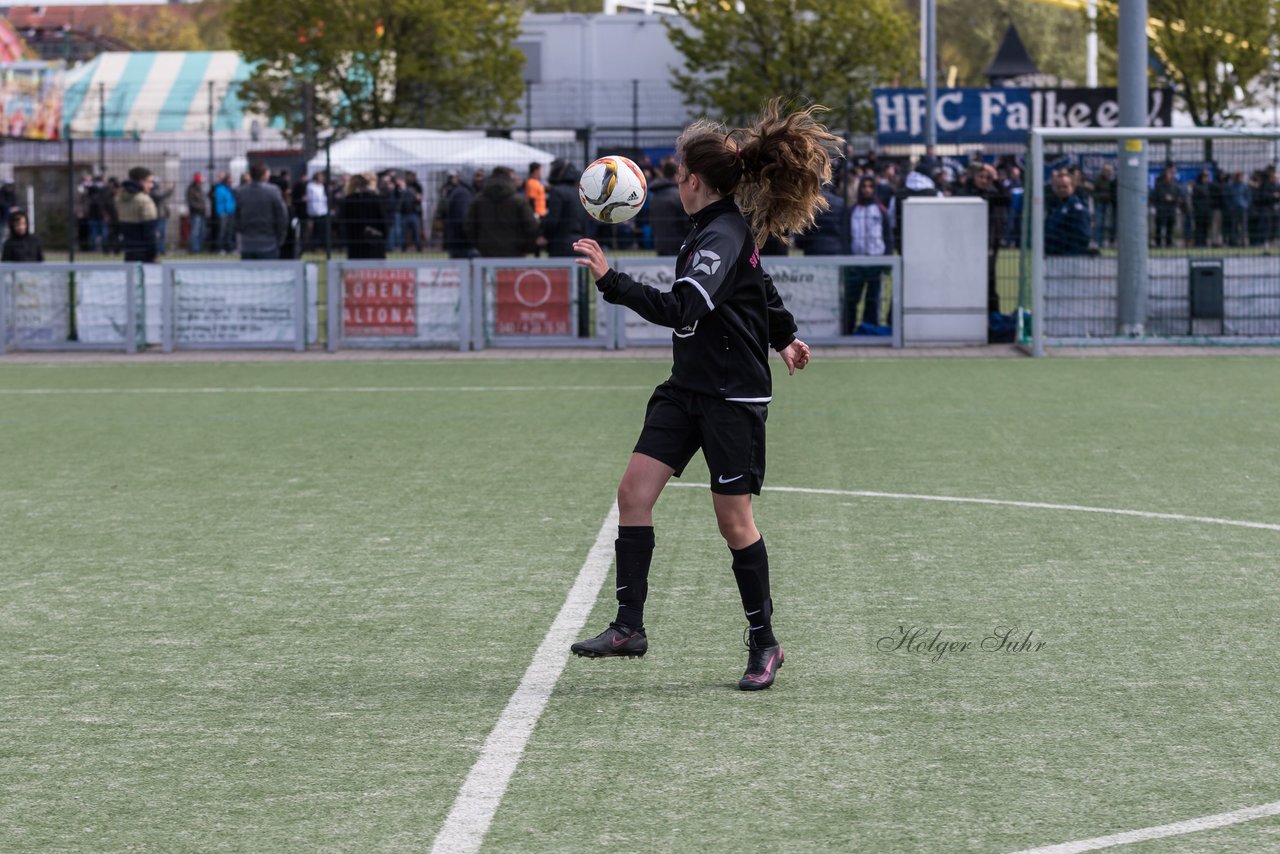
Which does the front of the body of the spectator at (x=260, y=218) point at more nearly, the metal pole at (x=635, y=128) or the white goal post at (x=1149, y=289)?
the metal pole

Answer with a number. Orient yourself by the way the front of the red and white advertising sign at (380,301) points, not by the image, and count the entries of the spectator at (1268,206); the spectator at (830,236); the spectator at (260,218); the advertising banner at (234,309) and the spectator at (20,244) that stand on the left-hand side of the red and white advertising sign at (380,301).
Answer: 2

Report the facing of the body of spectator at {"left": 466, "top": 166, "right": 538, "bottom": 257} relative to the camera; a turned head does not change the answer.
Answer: away from the camera

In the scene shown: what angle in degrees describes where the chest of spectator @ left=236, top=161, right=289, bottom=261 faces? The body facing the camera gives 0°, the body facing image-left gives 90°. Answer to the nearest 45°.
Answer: approximately 180°

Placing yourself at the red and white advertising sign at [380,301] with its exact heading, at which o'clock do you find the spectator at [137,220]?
The spectator is roughly at 5 o'clock from the red and white advertising sign.

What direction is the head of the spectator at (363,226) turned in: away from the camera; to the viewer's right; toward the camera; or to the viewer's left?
away from the camera

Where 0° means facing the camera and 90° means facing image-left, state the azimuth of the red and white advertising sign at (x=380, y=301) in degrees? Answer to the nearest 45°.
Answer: approximately 0°

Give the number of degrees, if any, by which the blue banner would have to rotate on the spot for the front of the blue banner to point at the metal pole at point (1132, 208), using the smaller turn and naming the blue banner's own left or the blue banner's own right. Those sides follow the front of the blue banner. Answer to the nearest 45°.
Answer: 0° — it already faces it
